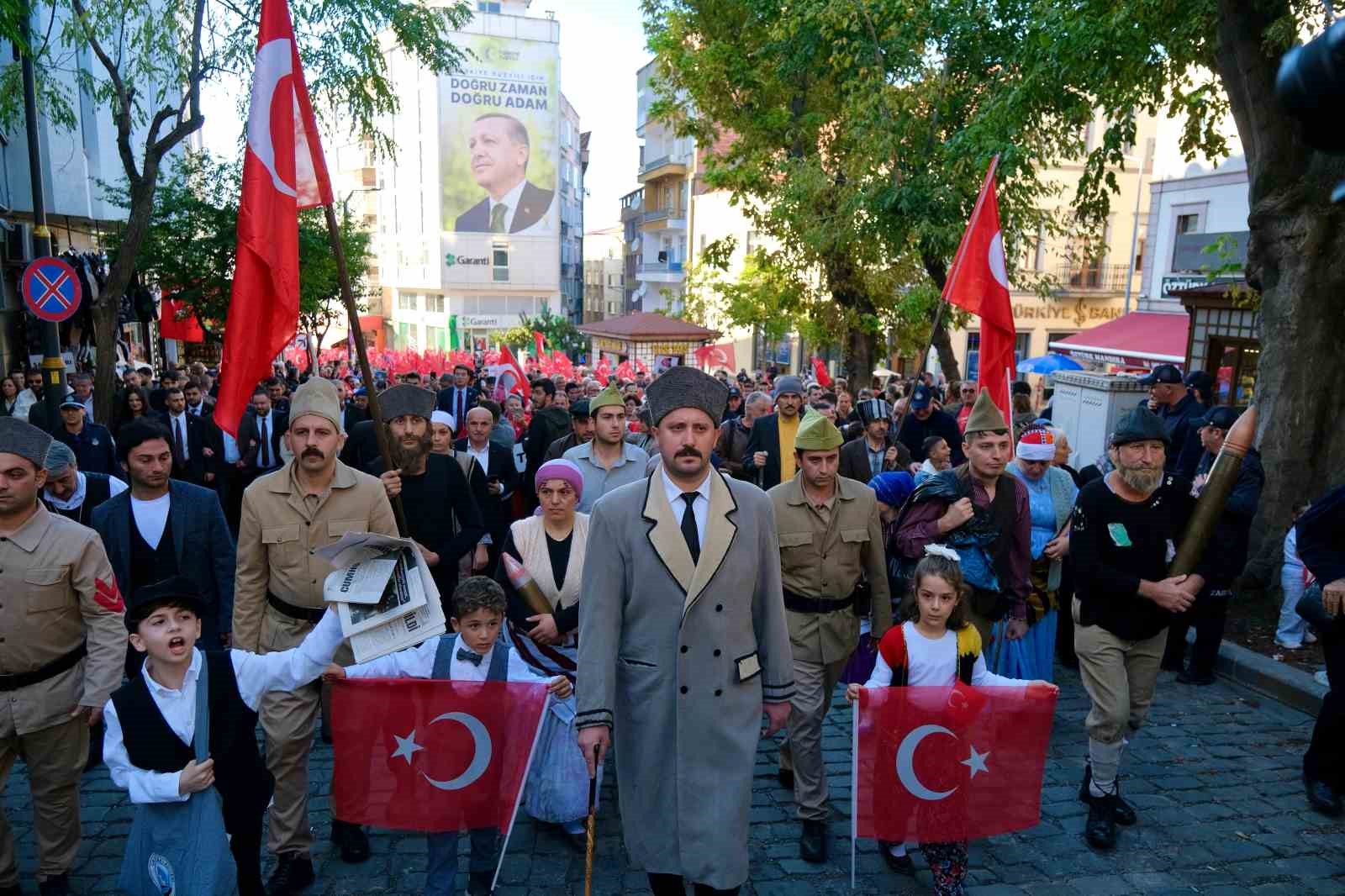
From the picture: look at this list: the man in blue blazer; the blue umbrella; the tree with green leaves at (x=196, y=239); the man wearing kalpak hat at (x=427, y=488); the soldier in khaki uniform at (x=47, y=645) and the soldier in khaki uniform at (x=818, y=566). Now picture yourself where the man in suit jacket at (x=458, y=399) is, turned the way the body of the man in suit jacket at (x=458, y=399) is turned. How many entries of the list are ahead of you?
4

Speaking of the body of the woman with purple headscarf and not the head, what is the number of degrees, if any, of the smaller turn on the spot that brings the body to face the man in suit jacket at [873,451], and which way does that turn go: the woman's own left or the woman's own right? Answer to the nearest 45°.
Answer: approximately 135° to the woman's own left

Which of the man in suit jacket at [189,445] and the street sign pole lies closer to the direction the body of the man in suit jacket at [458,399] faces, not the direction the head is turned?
the man in suit jacket

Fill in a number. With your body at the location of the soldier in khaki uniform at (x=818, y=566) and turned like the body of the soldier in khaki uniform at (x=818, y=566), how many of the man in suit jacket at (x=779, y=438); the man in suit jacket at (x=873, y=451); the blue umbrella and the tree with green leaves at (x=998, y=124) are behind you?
4

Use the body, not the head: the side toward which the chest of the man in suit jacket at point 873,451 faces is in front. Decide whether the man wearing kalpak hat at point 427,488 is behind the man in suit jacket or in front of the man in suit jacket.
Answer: in front

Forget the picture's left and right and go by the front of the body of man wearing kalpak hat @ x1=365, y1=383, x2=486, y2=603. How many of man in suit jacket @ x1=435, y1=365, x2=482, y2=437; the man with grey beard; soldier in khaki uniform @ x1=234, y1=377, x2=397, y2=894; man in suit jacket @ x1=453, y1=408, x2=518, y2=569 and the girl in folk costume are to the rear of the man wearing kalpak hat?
2

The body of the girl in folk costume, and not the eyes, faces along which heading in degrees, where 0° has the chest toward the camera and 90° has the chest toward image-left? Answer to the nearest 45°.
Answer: approximately 0°

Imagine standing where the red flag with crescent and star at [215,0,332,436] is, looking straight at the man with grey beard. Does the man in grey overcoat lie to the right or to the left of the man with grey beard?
right

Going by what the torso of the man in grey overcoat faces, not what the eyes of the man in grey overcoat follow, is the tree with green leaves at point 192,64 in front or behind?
behind

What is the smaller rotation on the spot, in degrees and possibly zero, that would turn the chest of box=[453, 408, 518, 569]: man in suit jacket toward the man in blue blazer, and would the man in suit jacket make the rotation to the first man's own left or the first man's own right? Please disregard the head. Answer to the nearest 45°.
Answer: approximately 45° to the first man's own right

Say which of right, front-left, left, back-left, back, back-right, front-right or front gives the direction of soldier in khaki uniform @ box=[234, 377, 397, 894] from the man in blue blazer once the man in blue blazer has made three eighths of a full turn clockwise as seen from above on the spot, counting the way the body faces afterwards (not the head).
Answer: back
